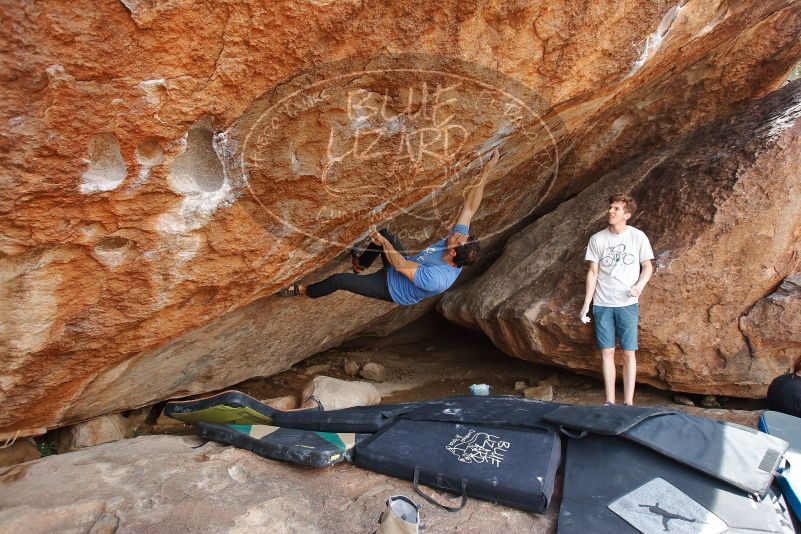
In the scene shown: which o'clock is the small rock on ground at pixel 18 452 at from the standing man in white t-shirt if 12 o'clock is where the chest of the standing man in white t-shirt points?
The small rock on ground is roughly at 2 o'clock from the standing man in white t-shirt.

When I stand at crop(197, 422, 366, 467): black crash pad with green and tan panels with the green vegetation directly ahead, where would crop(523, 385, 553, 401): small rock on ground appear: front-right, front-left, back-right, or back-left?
back-right

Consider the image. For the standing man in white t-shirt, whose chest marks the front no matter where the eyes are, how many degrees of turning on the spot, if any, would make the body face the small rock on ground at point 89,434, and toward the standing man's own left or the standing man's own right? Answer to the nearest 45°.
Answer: approximately 90° to the standing man's own right

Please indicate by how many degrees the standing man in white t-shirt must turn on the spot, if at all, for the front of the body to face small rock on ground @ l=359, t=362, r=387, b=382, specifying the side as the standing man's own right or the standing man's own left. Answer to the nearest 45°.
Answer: approximately 135° to the standing man's own right

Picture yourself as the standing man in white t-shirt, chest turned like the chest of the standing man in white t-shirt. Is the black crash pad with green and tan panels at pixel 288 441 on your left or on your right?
on your right

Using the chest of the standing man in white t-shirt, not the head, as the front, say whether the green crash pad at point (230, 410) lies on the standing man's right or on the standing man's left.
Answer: on the standing man's right

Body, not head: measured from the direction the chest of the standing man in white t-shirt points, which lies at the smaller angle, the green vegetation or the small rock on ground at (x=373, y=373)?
the green vegetation

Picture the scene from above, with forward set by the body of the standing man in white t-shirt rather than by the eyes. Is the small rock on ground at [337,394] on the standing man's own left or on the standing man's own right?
on the standing man's own right

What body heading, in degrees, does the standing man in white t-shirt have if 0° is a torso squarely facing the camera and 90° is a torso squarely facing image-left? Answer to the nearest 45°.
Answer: approximately 0°

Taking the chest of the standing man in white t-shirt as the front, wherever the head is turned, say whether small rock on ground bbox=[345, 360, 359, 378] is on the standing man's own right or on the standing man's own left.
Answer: on the standing man's own right

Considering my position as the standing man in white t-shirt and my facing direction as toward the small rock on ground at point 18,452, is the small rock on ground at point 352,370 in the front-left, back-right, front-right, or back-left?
front-right
